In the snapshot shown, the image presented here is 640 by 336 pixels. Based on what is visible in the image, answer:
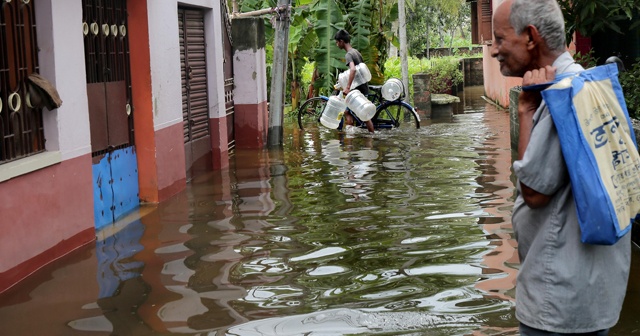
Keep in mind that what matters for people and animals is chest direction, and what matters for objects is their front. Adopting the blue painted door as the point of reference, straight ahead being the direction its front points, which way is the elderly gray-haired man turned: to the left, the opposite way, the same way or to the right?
the opposite way

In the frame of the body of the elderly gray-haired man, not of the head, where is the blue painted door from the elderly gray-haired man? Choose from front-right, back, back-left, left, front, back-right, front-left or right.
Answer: front-right

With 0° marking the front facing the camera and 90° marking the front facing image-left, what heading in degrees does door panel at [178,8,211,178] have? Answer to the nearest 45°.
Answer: approximately 315°

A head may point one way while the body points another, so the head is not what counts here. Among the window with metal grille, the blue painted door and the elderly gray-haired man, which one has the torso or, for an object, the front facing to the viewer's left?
the elderly gray-haired man

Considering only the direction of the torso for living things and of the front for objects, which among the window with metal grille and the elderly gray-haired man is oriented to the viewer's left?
the elderly gray-haired man

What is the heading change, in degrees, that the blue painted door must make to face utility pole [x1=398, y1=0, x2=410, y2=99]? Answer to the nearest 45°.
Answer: approximately 90° to its left

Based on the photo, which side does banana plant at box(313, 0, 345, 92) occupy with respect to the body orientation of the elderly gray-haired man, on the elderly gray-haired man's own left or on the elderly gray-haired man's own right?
on the elderly gray-haired man's own right

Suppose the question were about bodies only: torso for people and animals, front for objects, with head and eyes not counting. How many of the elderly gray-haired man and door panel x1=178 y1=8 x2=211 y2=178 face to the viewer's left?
1

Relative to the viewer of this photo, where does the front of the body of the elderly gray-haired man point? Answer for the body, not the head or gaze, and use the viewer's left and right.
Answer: facing to the left of the viewer

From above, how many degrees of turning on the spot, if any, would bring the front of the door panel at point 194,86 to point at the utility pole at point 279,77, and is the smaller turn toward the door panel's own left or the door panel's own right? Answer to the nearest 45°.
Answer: approximately 90° to the door panel's own left

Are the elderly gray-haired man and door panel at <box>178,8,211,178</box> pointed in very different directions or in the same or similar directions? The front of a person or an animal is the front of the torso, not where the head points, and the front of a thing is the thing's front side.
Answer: very different directions

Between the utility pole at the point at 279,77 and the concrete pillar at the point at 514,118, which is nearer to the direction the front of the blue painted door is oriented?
the concrete pillar

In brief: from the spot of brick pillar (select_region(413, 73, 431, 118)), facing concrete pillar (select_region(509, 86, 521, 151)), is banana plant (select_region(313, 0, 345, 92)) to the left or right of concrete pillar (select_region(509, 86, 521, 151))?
right

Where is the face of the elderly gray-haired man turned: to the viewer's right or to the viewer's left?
to the viewer's left
